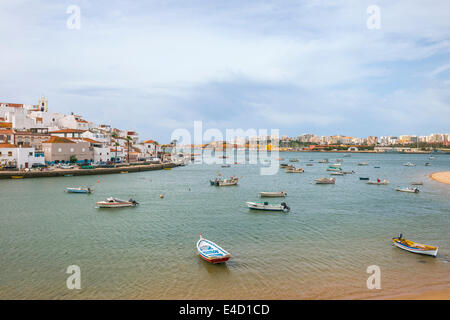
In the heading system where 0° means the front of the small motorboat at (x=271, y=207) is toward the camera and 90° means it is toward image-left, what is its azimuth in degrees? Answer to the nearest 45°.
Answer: approximately 90°

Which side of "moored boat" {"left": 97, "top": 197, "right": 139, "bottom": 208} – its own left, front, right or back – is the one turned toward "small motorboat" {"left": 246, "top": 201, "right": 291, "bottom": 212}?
back

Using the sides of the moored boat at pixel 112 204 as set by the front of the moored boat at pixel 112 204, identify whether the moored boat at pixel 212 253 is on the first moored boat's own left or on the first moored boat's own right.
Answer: on the first moored boat's own left

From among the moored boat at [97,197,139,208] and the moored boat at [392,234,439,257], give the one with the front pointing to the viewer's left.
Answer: the moored boat at [97,197,139,208]

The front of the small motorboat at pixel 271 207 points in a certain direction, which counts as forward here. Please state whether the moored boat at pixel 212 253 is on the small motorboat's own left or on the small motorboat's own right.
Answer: on the small motorboat's own left

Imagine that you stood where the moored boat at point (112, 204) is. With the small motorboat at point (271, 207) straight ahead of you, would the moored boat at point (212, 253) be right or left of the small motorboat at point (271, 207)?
right

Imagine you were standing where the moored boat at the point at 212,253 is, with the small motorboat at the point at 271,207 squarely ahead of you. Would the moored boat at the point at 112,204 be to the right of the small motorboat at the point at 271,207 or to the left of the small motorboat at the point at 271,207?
left

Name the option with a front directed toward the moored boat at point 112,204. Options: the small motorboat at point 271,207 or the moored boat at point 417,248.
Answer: the small motorboat

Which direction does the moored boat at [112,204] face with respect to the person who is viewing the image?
facing to the left of the viewer

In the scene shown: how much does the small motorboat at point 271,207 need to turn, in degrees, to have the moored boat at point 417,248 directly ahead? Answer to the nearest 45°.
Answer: approximately 135° to its left
